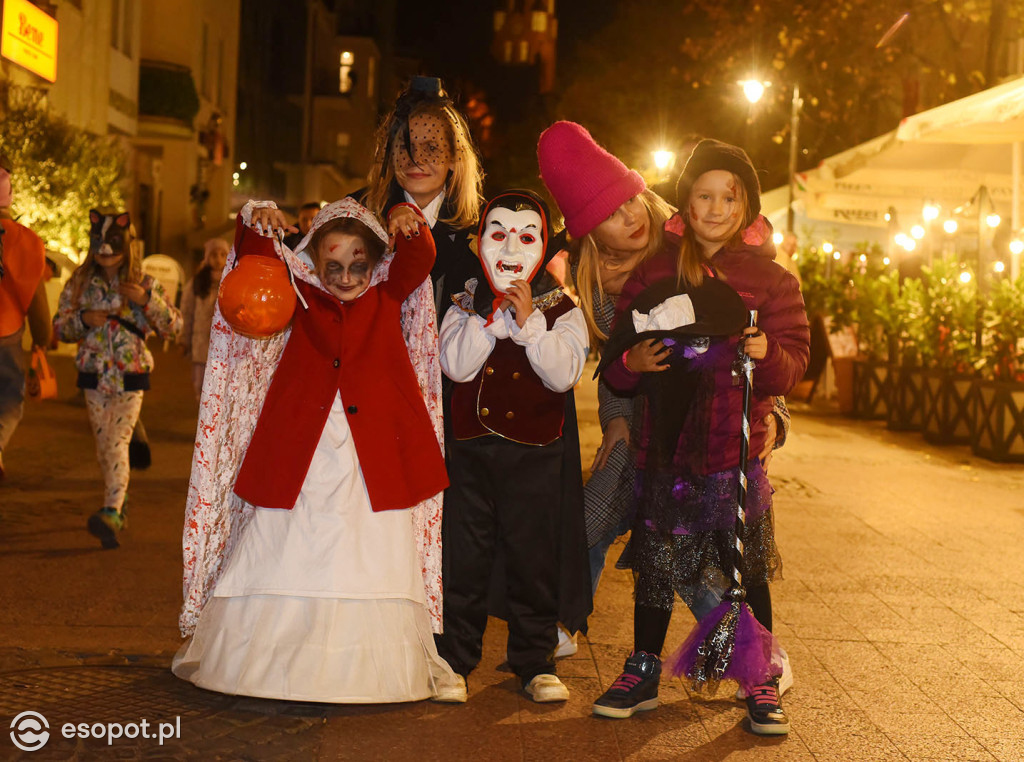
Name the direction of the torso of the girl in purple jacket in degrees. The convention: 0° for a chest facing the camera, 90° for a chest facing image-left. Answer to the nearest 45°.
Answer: approximately 0°

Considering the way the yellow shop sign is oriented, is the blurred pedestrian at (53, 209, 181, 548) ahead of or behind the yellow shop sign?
ahead

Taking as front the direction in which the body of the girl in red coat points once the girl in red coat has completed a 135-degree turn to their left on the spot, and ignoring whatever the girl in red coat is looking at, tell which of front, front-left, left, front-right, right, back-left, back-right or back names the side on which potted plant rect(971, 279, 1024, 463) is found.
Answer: front

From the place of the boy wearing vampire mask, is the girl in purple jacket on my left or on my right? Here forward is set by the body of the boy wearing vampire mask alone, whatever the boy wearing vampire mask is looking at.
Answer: on my left
